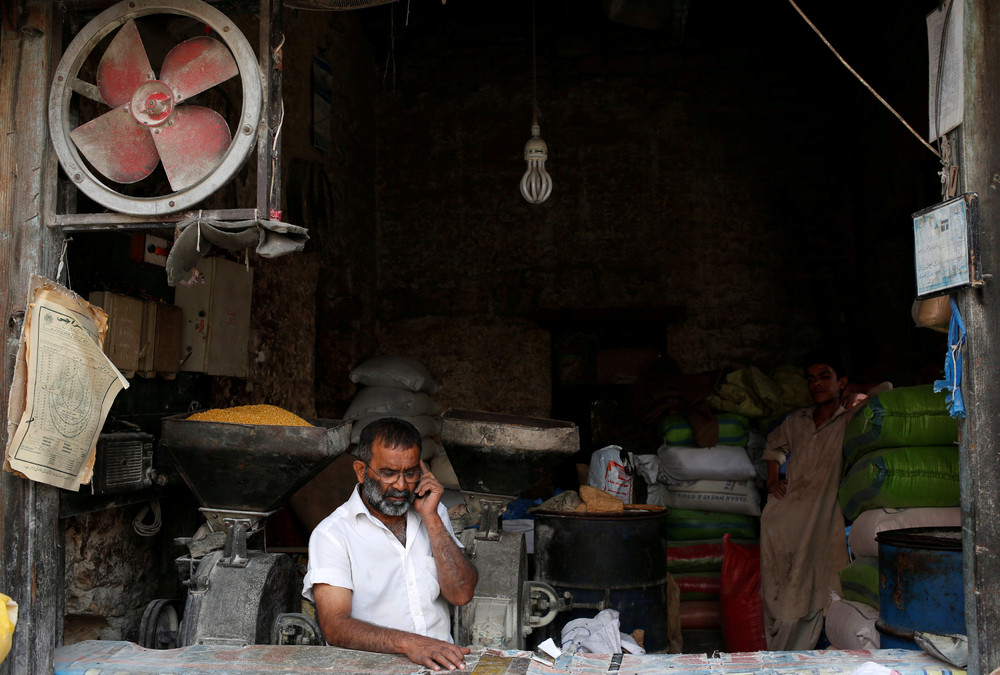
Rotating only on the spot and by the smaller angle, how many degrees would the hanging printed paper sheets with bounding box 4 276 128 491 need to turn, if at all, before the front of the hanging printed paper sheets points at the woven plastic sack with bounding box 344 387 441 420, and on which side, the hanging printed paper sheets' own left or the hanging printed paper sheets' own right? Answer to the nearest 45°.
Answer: approximately 135° to the hanging printed paper sheets' own left

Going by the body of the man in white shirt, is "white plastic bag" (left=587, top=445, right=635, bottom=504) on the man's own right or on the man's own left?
on the man's own left

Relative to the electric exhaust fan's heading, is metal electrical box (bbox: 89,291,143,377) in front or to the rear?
to the rear

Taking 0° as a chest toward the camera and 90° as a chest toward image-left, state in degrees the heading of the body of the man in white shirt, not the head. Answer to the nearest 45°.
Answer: approximately 315°

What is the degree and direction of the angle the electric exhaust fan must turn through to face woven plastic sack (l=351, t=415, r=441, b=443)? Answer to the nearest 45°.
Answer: approximately 135° to its left

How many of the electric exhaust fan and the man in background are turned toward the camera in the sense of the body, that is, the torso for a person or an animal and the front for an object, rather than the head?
2

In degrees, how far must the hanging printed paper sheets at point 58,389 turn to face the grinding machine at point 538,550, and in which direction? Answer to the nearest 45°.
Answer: approximately 90° to its left

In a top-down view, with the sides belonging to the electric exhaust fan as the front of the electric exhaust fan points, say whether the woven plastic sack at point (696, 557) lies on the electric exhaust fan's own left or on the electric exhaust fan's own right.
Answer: on the electric exhaust fan's own left
